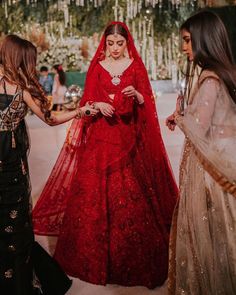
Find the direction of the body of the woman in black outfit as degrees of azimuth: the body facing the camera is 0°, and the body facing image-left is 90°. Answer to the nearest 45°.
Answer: approximately 225°

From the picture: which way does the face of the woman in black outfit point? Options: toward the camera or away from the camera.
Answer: away from the camera
